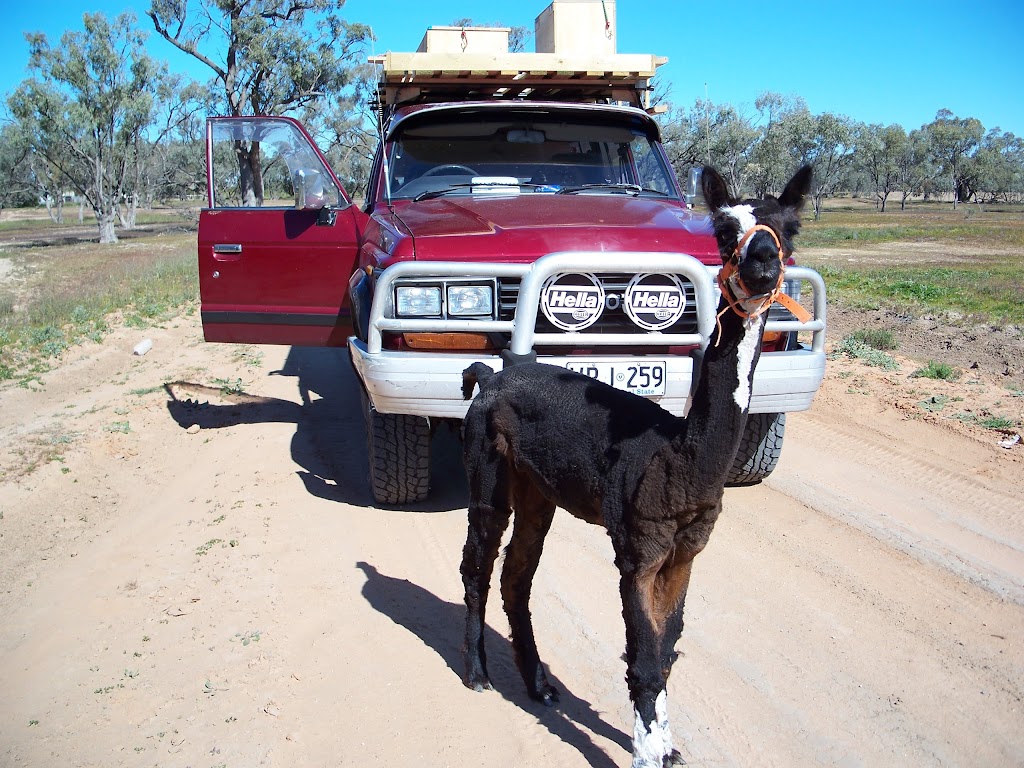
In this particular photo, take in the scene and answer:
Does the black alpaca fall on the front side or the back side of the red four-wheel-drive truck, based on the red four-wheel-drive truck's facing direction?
on the front side

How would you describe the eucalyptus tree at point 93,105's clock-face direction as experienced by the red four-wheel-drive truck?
The eucalyptus tree is roughly at 5 o'clock from the red four-wheel-drive truck.

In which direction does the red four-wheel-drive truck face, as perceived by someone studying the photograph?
facing the viewer

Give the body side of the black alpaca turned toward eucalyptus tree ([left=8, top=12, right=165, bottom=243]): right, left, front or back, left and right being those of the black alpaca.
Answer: back

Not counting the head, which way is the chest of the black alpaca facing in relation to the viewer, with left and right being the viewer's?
facing the viewer and to the right of the viewer

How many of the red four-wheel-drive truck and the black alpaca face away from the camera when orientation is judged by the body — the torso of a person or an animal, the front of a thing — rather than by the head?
0

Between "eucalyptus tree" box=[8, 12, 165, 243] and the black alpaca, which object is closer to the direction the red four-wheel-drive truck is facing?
the black alpaca
